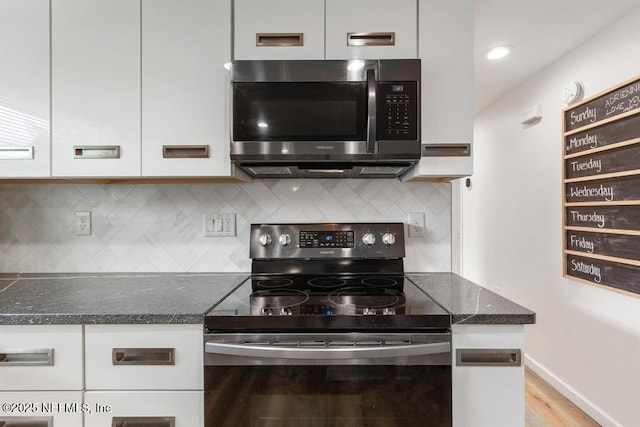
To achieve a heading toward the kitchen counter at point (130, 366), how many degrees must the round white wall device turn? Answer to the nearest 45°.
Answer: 0° — it already faces it

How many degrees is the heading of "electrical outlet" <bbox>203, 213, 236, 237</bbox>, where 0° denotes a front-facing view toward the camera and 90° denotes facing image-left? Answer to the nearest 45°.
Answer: approximately 0°

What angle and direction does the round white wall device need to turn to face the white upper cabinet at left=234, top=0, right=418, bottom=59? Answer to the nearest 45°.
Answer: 0° — it already faces it

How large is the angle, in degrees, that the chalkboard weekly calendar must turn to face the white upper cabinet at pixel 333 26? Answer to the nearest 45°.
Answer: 0° — it already faces it

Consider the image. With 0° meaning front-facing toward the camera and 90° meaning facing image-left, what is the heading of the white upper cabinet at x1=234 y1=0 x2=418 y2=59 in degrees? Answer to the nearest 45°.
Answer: approximately 0°

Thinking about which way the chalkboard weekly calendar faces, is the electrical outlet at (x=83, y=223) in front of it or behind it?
in front

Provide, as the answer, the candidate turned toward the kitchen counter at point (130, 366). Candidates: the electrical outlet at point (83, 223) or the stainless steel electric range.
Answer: the electrical outlet

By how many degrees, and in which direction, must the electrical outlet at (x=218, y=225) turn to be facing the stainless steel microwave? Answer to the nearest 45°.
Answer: approximately 45° to its left

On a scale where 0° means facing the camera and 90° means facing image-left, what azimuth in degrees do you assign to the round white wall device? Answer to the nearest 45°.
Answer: approximately 45°
